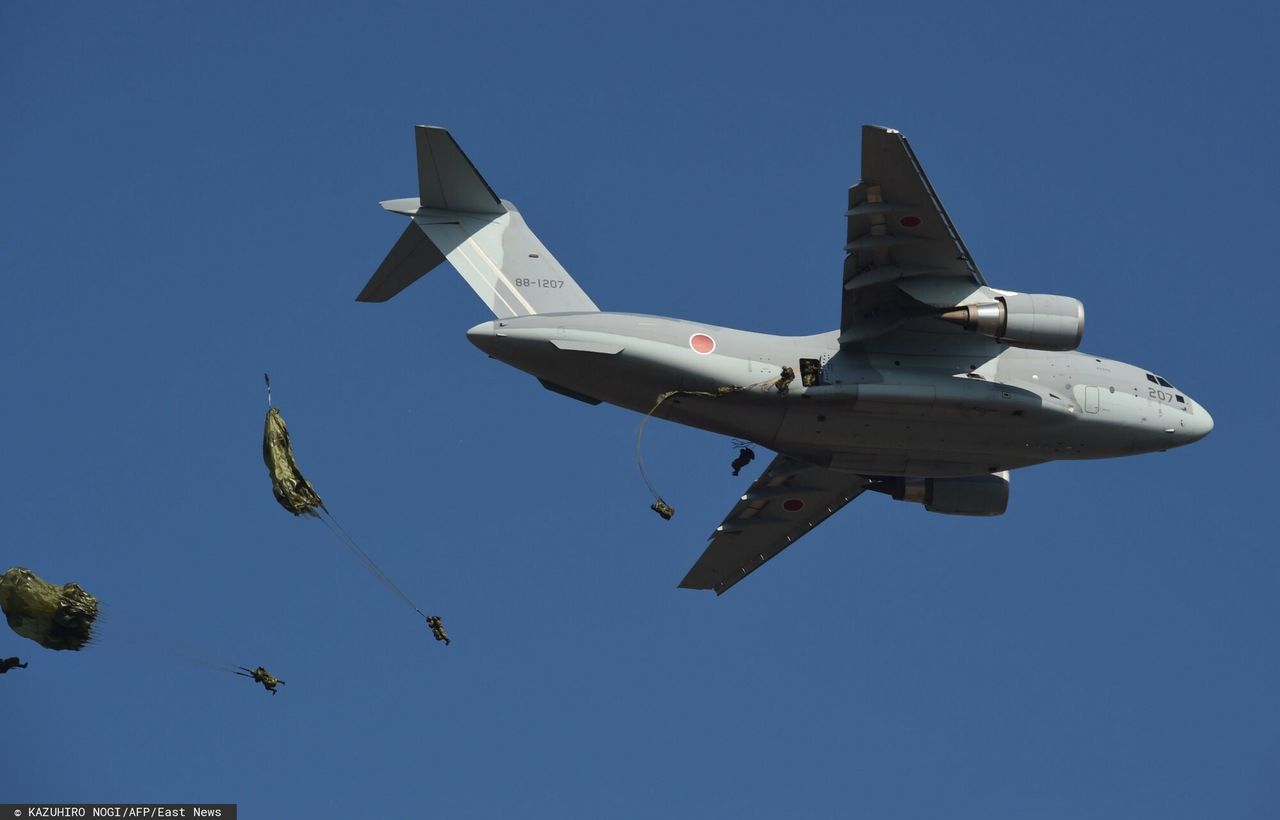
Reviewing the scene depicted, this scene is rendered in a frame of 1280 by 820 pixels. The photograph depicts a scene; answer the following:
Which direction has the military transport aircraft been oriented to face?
to the viewer's right

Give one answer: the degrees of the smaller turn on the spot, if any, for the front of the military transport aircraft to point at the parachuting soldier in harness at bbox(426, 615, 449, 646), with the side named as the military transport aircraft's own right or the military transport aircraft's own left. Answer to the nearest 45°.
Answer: approximately 135° to the military transport aircraft's own right

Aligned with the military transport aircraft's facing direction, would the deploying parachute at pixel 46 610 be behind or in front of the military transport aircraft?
behind
